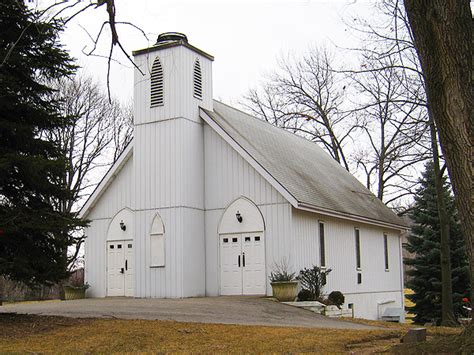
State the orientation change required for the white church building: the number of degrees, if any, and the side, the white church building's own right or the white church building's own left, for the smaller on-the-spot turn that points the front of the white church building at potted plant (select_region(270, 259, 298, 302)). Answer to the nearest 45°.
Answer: approximately 90° to the white church building's own left

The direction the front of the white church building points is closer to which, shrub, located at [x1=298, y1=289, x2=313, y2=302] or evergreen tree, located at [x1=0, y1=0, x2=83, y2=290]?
the evergreen tree

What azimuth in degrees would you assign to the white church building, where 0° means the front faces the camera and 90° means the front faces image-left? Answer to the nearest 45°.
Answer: approximately 45°

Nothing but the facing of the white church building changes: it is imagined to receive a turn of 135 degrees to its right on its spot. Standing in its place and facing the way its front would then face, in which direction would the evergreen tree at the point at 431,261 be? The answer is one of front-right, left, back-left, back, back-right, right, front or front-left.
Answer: front-right
